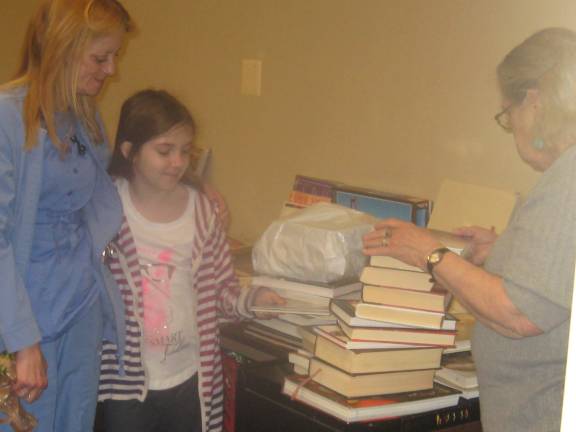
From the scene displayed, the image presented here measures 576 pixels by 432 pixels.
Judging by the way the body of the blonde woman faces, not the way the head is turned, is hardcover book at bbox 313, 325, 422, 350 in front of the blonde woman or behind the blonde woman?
in front

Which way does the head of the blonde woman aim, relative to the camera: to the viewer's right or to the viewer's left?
to the viewer's right

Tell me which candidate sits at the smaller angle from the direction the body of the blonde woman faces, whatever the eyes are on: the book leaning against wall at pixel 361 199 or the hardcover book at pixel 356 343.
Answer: the hardcover book

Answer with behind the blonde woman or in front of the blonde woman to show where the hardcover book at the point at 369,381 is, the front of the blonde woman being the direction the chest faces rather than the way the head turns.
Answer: in front

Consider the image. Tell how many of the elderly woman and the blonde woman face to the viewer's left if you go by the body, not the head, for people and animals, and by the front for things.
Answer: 1

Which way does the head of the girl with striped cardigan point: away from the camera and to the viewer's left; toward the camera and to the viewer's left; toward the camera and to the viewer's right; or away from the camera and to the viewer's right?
toward the camera and to the viewer's right

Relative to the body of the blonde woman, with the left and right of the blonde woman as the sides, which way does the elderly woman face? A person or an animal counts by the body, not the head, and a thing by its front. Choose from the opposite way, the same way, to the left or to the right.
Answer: the opposite way

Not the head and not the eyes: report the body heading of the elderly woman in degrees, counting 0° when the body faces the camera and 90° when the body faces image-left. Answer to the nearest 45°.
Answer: approximately 90°
